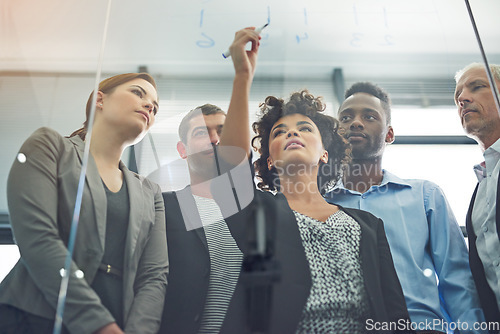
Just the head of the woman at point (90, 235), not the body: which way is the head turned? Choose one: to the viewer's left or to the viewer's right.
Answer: to the viewer's right

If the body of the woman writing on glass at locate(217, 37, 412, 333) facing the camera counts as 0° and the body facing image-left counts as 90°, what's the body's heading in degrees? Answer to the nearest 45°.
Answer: approximately 0°

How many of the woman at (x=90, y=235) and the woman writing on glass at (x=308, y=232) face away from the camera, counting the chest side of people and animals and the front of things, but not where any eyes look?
0

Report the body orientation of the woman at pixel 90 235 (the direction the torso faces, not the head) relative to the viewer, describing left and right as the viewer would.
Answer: facing the viewer and to the right of the viewer
